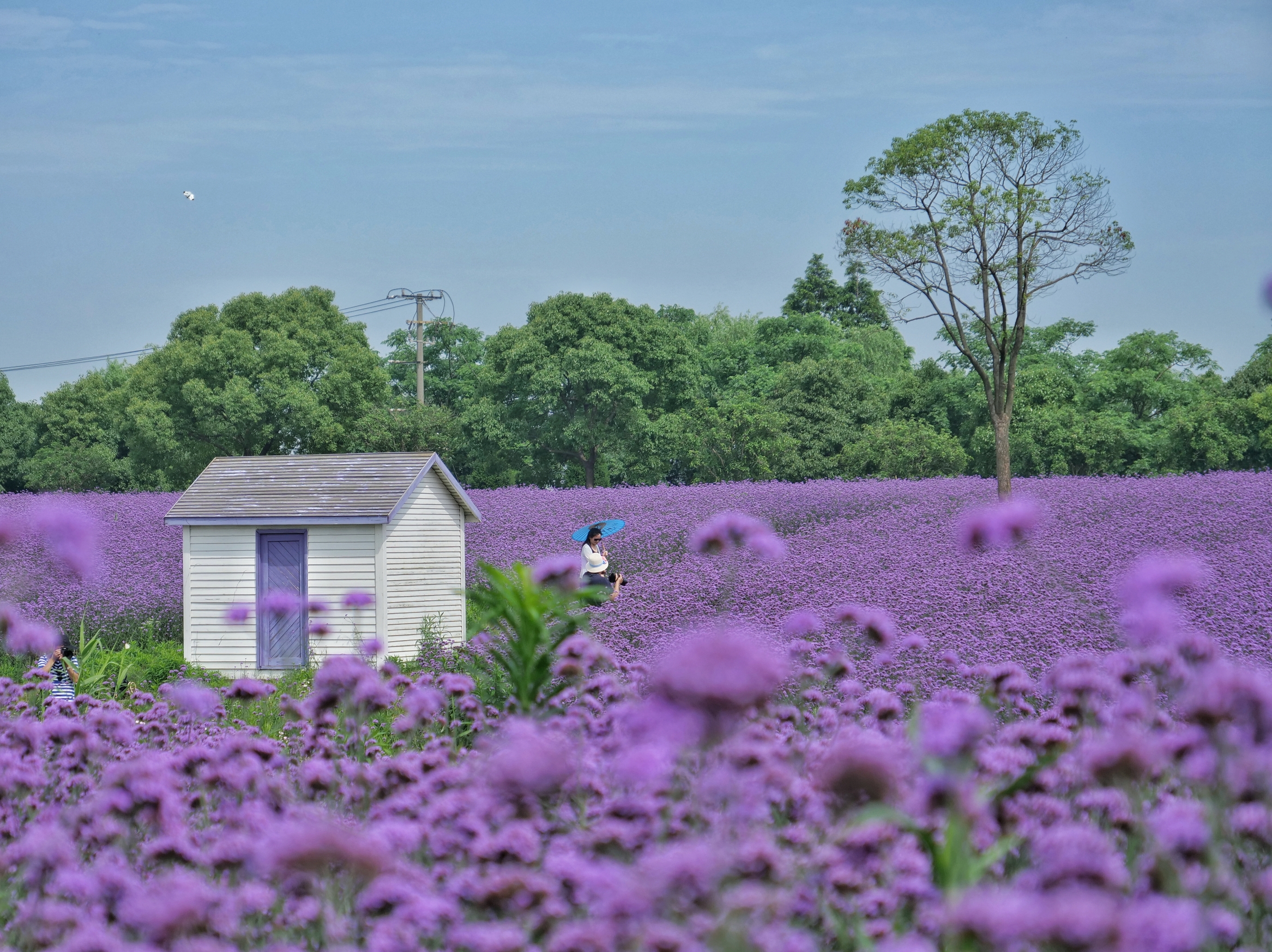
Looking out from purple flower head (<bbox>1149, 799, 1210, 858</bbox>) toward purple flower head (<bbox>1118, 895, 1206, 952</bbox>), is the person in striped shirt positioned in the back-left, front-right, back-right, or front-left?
back-right

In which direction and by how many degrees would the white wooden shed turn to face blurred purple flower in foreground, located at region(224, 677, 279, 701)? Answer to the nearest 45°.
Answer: approximately 45° to its left

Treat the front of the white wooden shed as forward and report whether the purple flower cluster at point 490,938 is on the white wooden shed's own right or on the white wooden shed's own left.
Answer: on the white wooden shed's own left

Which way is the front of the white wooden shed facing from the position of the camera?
facing the viewer and to the left of the viewer

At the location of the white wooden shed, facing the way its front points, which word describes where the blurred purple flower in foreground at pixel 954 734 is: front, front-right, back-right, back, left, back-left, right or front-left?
front-left

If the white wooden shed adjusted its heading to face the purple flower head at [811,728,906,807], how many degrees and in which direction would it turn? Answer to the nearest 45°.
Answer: approximately 45° to its left

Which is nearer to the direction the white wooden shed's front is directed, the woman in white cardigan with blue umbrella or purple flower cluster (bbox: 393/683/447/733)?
the purple flower cluster

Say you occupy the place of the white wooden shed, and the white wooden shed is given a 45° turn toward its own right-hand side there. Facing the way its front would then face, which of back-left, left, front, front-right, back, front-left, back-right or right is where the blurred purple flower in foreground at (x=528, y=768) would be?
left

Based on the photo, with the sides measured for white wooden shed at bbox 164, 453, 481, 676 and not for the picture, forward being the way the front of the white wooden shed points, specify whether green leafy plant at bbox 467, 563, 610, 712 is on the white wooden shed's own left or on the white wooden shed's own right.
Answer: on the white wooden shed's own left

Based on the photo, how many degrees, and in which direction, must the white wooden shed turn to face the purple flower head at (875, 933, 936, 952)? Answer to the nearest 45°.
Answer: approximately 45° to its left

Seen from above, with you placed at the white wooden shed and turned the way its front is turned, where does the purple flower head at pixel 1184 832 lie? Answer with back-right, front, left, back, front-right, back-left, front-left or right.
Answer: front-left

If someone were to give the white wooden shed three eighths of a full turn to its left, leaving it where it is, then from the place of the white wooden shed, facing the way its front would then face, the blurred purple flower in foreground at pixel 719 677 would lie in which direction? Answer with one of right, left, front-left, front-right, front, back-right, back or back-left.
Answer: right

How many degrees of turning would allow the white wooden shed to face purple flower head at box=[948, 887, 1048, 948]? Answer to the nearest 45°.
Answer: approximately 45° to its left
